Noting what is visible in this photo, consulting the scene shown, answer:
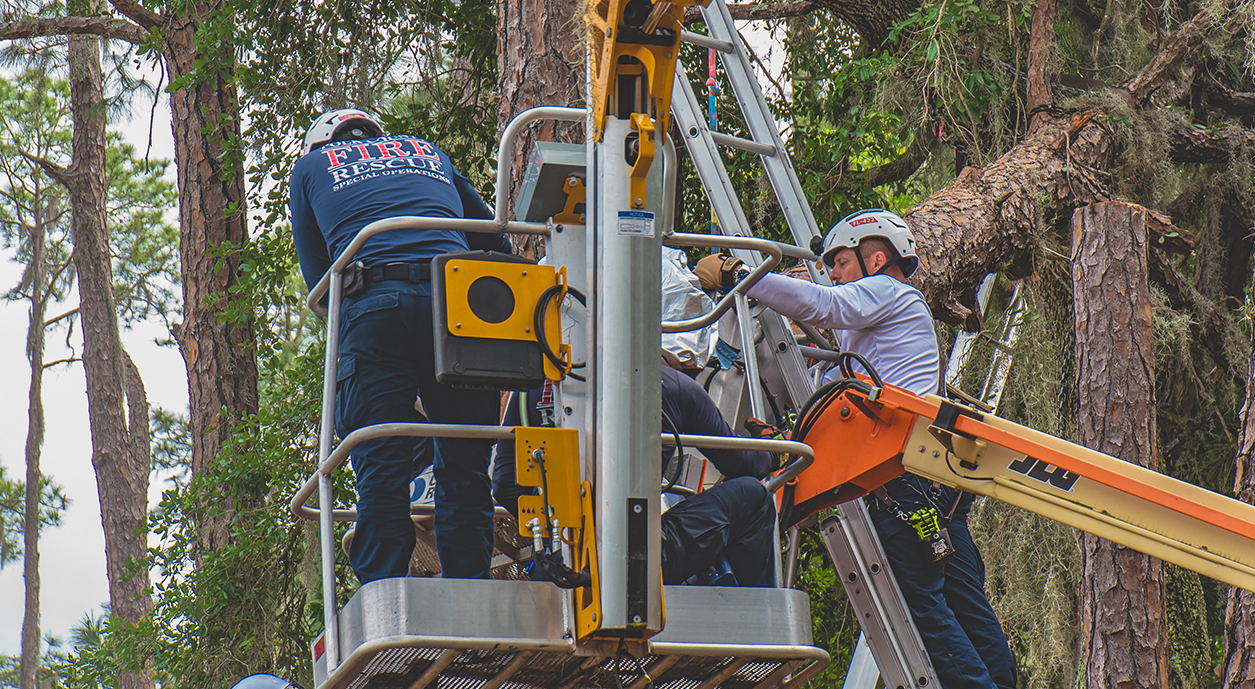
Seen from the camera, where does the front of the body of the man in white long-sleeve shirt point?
to the viewer's left

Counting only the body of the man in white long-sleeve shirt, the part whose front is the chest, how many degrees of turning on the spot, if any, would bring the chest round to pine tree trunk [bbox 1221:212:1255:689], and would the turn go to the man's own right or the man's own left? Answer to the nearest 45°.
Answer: approximately 135° to the man's own right

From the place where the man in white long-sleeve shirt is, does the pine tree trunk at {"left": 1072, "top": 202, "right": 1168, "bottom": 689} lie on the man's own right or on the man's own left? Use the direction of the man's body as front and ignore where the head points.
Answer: on the man's own right

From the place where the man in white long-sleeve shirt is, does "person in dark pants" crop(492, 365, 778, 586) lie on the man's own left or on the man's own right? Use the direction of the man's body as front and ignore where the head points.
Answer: on the man's own left

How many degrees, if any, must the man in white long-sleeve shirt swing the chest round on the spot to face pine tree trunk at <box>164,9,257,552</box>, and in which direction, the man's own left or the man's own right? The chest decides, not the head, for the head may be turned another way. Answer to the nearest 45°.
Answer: approximately 45° to the man's own right

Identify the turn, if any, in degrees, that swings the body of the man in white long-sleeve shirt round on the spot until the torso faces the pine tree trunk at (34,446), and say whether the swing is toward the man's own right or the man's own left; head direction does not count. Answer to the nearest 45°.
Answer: approximately 45° to the man's own right

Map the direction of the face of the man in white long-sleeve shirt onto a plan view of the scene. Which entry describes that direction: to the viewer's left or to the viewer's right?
to the viewer's left
